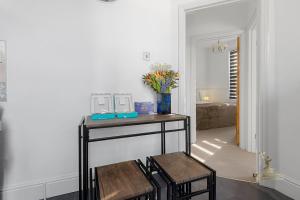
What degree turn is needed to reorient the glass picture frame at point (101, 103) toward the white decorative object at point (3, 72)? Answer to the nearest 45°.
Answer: approximately 90° to its right

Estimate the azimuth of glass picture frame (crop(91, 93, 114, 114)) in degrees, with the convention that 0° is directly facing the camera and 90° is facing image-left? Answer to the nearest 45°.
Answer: approximately 0°

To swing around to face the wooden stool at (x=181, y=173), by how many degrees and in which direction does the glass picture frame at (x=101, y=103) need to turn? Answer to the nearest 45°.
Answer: approximately 45° to its left

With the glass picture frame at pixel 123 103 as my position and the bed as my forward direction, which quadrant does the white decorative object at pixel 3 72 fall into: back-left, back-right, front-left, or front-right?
back-left
